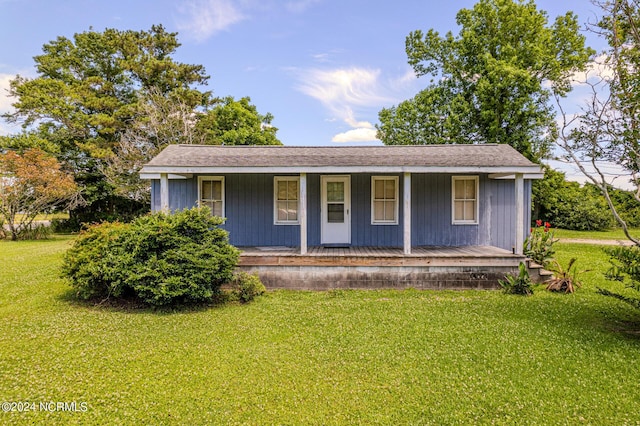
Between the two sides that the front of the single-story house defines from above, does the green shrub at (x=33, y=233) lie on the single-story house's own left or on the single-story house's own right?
on the single-story house's own right

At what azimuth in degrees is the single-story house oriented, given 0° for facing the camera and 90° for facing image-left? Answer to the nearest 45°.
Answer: approximately 0°

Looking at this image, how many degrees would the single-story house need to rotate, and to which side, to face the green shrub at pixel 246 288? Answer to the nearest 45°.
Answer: approximately 45° to its right

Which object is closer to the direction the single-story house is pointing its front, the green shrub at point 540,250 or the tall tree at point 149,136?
the green shrub

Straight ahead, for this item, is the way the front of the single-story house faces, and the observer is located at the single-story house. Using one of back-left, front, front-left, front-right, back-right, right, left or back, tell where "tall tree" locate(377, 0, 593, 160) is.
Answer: back-left

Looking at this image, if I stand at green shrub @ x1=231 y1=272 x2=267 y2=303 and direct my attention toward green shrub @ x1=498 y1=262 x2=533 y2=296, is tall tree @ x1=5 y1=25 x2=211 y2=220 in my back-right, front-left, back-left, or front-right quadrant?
back-left

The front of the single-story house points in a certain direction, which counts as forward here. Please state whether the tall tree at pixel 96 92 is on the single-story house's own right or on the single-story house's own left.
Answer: on the single-story house's own right

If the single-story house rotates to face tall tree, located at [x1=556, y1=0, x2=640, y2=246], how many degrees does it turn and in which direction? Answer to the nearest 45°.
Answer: approximately 45° to its left

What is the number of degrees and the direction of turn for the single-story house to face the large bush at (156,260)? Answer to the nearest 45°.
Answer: approximately 45° to its right

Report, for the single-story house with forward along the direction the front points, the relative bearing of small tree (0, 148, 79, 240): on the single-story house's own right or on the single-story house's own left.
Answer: on the single-story house's own right
